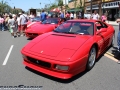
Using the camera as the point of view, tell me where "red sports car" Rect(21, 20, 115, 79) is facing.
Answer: facing the viewer and to the left of the viewer

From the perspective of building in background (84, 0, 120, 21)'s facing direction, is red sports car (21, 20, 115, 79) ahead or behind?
ahead

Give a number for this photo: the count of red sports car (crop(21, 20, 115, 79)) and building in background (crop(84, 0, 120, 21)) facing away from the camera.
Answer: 0

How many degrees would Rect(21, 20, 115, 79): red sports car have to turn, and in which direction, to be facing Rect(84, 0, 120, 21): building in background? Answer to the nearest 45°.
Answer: approximately 135° to its right
